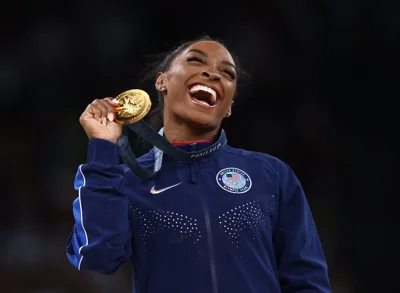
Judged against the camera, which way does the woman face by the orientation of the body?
toward the camera

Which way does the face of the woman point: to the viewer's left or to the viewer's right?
to the viewer's right
